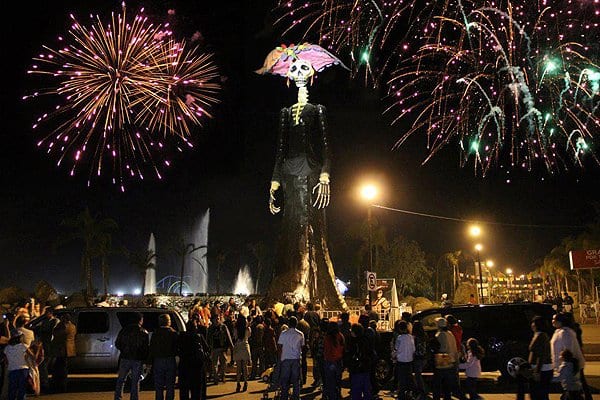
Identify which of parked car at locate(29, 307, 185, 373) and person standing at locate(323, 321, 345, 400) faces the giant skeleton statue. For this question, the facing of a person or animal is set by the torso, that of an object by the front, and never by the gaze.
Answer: the person standing

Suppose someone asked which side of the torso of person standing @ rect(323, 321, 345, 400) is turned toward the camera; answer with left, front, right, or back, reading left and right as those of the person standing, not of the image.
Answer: back

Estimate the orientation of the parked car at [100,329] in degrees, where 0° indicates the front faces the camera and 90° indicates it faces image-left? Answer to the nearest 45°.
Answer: approximately 90°

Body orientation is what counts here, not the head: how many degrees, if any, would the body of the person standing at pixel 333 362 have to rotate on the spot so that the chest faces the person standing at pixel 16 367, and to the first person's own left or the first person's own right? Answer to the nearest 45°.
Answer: approximately 90° to the first person's own left

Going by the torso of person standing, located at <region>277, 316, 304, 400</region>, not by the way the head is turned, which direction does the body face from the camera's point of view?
away from the camera
